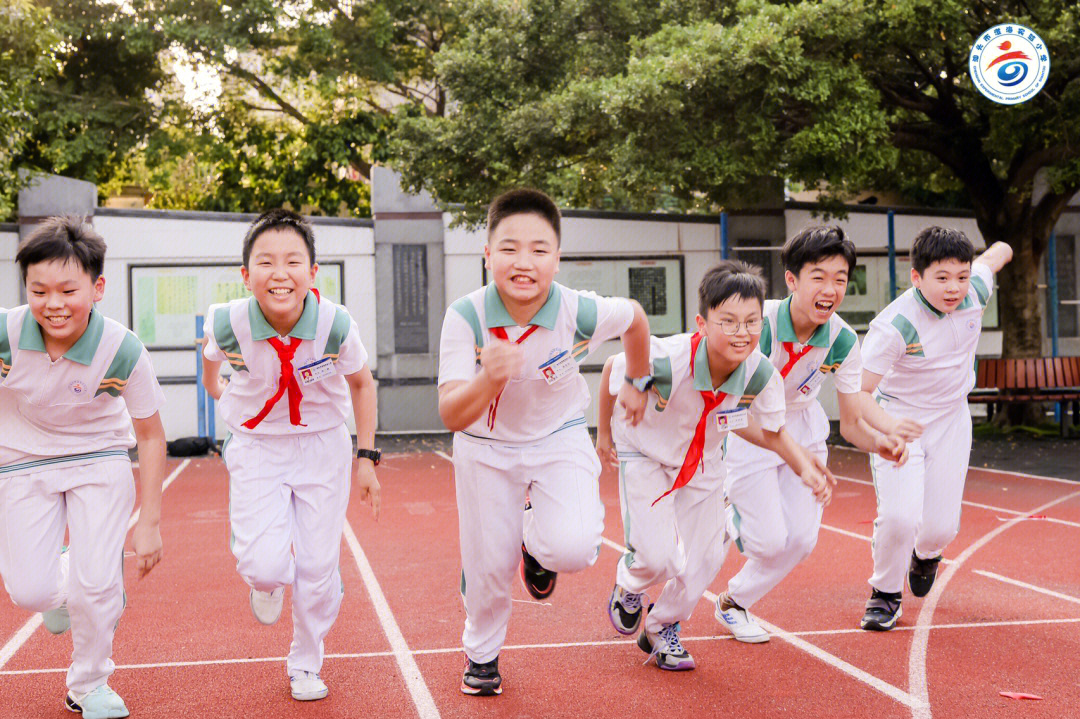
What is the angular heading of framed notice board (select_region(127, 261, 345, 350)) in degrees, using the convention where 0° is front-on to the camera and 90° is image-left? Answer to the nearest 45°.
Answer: approximately 0°

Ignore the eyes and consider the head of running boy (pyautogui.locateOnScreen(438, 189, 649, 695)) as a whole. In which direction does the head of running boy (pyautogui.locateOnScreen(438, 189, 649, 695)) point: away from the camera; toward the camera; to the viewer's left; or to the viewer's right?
toward the camera

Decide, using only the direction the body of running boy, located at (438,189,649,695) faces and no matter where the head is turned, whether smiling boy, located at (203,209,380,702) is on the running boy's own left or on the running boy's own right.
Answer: on the running boy's own right

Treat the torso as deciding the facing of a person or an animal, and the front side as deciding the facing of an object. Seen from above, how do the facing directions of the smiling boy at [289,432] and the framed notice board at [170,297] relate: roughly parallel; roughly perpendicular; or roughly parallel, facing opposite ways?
roughly parallel

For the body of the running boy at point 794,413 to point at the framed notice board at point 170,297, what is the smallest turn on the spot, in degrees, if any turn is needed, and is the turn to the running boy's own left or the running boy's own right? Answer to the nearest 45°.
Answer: approximately 180°

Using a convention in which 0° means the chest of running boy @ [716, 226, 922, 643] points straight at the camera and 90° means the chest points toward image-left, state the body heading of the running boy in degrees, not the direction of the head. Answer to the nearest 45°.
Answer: approximately 315°

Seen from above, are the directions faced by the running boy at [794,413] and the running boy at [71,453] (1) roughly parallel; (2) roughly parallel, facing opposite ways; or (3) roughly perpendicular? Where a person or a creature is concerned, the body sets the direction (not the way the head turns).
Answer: roughly parallel

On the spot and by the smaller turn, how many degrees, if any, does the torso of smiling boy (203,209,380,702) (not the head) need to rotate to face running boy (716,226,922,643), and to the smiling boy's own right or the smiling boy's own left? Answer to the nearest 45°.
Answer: approximately 90° to the smiling boy's own left

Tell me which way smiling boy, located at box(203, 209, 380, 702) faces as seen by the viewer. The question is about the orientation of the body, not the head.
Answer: toward the camera

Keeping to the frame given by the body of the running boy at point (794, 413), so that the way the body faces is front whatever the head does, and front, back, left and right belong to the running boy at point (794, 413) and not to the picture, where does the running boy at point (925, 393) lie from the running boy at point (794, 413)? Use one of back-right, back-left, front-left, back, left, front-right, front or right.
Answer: left

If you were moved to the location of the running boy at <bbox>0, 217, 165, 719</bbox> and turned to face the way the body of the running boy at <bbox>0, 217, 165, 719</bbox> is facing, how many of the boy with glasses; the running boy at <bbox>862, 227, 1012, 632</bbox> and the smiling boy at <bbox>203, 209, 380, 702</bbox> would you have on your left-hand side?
3

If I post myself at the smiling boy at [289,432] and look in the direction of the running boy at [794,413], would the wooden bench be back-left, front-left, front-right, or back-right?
front-left

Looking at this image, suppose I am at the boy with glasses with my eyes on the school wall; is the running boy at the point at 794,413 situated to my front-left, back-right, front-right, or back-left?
front-right

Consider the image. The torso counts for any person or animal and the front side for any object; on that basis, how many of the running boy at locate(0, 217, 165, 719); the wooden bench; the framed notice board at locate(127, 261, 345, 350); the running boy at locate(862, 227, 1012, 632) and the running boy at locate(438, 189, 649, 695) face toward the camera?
5

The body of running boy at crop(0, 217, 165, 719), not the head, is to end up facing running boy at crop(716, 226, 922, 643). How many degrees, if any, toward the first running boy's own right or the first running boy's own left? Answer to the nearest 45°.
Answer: approximately 90° to the first running boy's own left

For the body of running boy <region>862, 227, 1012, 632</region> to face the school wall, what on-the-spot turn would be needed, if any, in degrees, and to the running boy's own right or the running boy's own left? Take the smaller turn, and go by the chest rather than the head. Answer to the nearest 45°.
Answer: approximately 135° to the running boy's own right

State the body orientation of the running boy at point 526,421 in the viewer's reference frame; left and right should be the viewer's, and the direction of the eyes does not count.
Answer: facing the viewer

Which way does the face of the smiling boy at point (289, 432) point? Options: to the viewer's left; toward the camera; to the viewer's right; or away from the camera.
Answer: toward the camera
